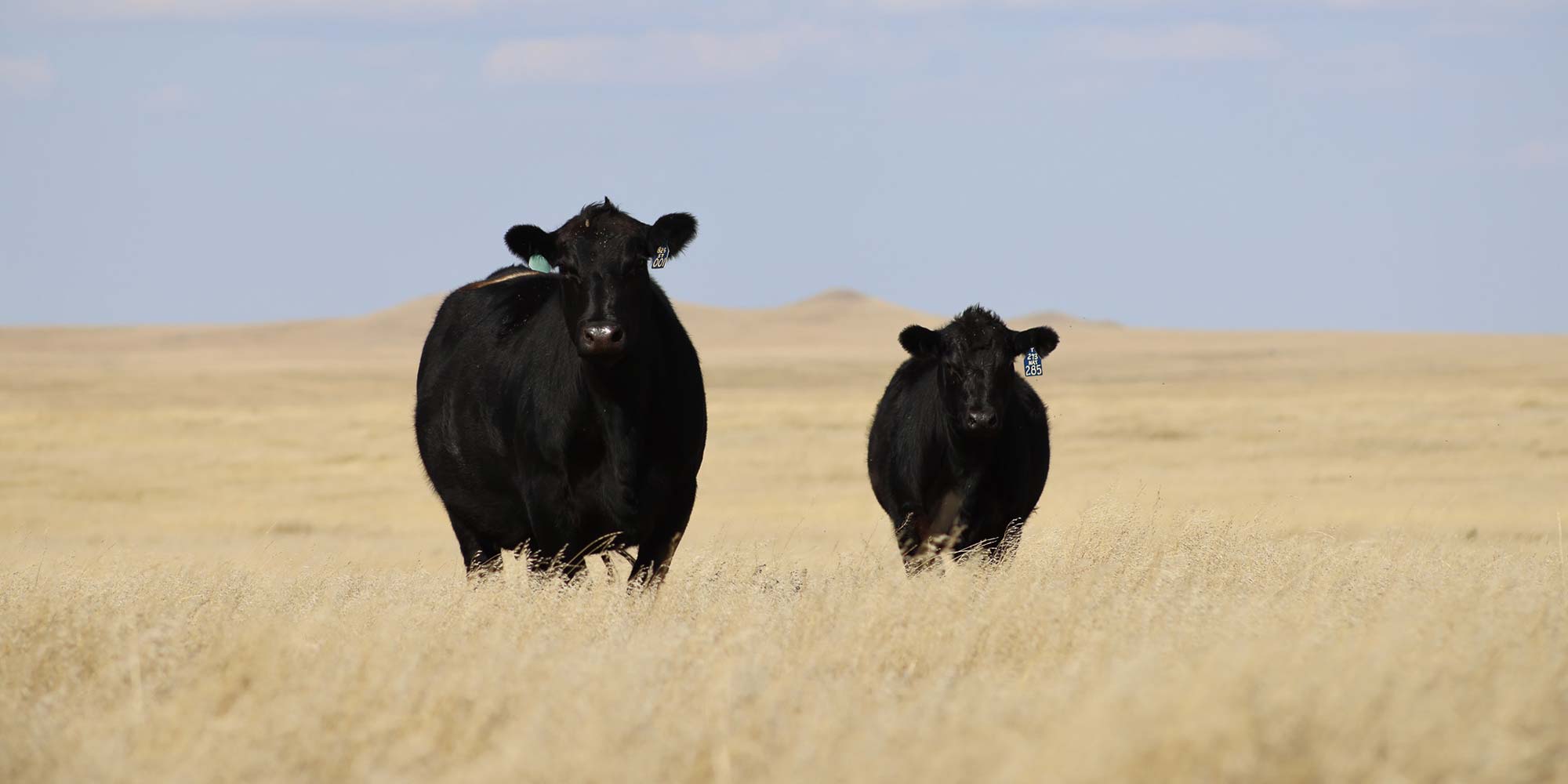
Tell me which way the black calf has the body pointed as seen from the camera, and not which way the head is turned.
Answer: toward the camera

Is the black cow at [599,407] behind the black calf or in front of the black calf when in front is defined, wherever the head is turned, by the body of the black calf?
in front
